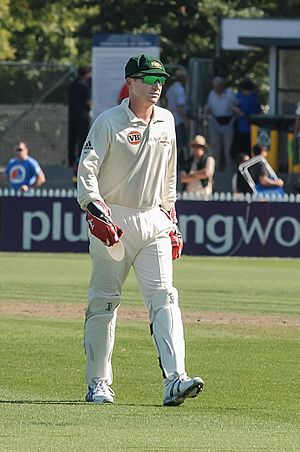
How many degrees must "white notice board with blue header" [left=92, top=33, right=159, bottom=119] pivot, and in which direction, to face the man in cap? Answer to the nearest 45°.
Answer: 0° — it already faces them

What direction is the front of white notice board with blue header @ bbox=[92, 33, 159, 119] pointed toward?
toward the camera

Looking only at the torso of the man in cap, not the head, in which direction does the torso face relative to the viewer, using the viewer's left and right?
facing the viewer and to the right of the viewer

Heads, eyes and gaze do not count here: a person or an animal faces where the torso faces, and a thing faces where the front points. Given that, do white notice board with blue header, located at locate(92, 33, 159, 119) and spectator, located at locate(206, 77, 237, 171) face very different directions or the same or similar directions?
same or similar directions

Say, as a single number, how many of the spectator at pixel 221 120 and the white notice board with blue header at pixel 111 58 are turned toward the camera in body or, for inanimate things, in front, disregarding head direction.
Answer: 2

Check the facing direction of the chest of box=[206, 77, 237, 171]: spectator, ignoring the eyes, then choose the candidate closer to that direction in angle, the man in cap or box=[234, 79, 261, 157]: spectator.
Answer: the man in cap

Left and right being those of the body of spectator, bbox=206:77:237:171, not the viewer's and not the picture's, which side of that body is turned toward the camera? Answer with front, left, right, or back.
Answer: front

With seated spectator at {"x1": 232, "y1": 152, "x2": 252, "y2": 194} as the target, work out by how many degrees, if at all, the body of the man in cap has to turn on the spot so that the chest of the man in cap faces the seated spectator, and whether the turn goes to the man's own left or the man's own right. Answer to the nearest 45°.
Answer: approximately 135° to the man's own left

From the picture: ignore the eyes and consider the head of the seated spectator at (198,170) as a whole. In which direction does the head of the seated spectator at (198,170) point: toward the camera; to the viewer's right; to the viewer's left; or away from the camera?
toward the camera
